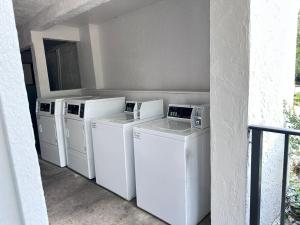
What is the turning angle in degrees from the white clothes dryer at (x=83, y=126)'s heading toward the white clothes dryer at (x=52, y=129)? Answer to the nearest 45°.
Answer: approximately 90° to its right

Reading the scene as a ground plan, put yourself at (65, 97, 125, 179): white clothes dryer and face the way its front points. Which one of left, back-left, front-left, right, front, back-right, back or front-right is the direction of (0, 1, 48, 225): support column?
front-left

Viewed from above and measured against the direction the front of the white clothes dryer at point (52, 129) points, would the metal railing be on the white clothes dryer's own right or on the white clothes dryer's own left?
on the white clothes dryer's own left

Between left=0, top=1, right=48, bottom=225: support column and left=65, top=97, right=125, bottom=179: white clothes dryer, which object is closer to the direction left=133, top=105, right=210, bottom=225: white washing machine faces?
the support column

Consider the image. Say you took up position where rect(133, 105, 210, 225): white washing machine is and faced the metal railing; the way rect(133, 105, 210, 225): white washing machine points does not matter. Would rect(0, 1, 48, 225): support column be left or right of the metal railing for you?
right

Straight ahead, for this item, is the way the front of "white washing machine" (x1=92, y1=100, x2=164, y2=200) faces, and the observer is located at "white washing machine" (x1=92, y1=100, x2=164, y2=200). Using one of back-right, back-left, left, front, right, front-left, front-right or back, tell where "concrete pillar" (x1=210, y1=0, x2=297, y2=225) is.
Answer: left

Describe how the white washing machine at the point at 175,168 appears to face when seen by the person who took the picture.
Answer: facing the viewer and to the left of the viewer

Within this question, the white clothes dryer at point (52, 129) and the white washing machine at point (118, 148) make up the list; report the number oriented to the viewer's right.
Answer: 0

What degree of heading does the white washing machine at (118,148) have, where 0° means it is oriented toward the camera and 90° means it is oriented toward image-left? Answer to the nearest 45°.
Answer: approximately 45°

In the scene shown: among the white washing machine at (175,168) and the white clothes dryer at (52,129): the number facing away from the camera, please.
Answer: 0
